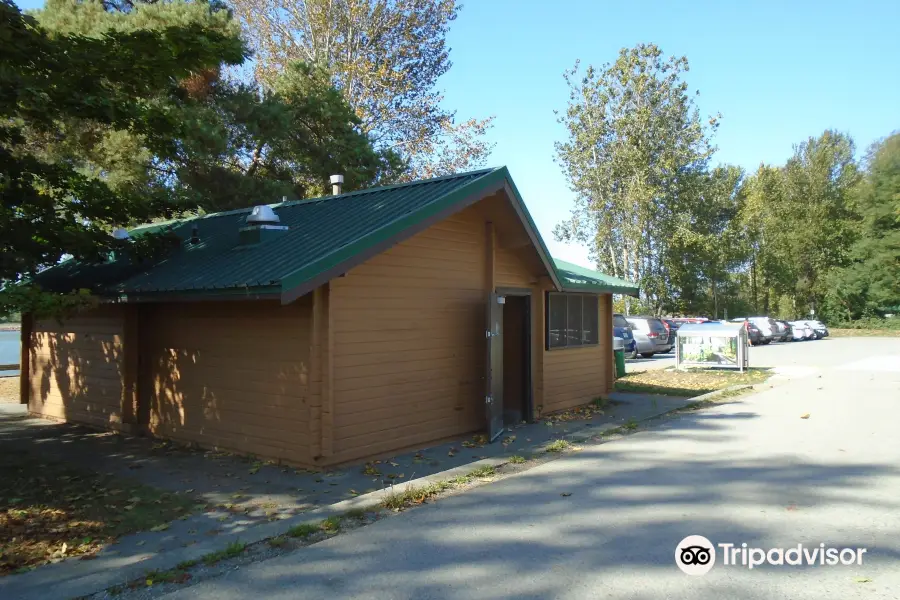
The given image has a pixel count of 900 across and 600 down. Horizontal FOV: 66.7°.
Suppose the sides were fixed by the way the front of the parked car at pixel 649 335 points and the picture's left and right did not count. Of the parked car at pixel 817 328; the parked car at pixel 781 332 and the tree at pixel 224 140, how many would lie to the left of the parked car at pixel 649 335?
1

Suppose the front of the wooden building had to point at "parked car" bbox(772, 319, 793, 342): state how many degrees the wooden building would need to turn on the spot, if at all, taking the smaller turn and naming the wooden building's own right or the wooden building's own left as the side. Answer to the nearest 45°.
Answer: approximately 90° to the wooden building's own left

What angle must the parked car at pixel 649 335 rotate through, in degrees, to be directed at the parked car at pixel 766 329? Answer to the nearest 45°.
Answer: approximately 90° to its right

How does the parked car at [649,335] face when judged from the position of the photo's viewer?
facing away from the viewer and to the left of the viewer

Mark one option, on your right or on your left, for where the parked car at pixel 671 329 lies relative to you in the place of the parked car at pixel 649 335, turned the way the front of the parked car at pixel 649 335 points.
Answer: on your right

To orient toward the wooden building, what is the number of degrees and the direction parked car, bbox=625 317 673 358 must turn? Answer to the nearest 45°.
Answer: approximately 135° to its left

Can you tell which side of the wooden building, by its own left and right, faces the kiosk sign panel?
left

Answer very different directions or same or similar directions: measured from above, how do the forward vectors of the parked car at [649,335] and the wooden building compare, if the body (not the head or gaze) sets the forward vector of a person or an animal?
very different directions

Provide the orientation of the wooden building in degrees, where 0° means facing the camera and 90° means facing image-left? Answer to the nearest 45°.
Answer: approximately 315°

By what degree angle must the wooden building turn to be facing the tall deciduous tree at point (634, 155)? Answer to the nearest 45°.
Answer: approximately 90° to its left

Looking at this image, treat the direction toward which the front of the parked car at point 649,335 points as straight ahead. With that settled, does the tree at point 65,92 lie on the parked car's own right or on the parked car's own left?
on the parked car's own left

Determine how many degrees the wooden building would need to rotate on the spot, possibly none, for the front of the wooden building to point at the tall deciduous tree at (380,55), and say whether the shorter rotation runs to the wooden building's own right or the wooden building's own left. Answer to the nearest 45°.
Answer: approximately 135° to the wooden building's own left

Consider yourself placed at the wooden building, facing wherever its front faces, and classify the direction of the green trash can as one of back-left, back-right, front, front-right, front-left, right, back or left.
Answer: left

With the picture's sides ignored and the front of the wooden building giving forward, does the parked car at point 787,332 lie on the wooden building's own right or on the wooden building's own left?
on the wooden building's own left
